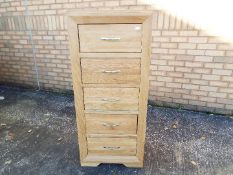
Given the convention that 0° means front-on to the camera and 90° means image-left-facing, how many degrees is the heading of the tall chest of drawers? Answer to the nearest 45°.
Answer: approximately 0°
